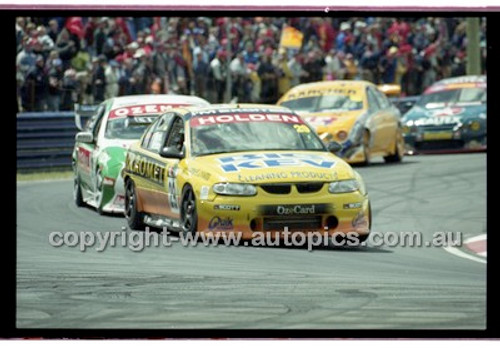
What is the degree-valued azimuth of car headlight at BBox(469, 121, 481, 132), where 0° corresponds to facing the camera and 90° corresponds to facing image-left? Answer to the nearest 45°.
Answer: approximately 0°
